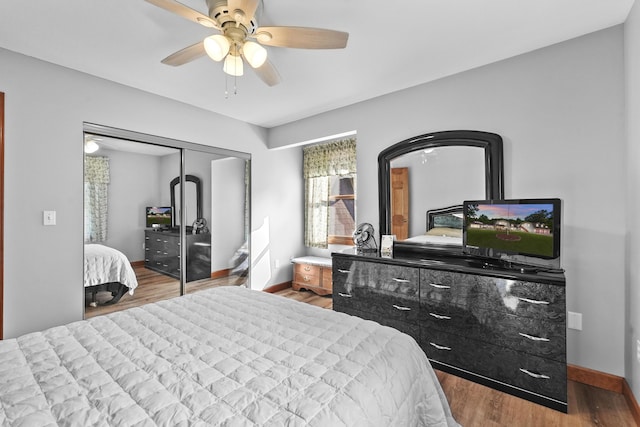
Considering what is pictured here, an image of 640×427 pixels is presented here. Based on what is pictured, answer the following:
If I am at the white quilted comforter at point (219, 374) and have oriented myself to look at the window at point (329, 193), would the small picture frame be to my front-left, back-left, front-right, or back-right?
front-right

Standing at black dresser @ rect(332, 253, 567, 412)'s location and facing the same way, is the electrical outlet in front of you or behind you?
behind

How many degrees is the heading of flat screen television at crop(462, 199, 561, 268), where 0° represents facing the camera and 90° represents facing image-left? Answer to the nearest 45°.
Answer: approximately 45°

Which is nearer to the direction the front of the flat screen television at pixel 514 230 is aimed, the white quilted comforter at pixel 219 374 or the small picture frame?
the white quilted comforter

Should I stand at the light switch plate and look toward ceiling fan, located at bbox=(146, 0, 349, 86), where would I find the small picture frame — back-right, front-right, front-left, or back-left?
front-left

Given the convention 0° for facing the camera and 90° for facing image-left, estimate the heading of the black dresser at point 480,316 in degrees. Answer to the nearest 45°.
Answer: approximately 45°

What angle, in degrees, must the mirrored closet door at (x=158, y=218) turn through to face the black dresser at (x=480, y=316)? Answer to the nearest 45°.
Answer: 0° — it already faces it

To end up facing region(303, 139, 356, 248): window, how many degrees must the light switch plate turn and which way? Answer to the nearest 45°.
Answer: approximately 45° to its left

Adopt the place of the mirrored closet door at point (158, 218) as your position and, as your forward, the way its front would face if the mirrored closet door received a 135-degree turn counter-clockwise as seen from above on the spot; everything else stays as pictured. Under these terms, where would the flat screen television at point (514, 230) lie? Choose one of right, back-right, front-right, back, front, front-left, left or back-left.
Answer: back-right

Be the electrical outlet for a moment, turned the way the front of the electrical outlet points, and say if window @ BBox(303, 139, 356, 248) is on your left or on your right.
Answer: on your right

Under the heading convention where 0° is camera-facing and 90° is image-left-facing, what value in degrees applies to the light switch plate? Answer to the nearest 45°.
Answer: approximately 315°

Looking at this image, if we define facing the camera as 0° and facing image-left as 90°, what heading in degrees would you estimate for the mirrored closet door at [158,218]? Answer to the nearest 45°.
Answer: approximately 315°

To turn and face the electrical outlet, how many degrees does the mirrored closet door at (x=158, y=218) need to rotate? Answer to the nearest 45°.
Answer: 0° — it already faces it

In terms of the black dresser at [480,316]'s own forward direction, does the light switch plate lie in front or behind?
in front

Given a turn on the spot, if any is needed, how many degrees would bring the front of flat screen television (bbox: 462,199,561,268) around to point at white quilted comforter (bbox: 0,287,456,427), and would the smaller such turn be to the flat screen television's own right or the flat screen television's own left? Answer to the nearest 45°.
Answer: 0° — it already faces it
